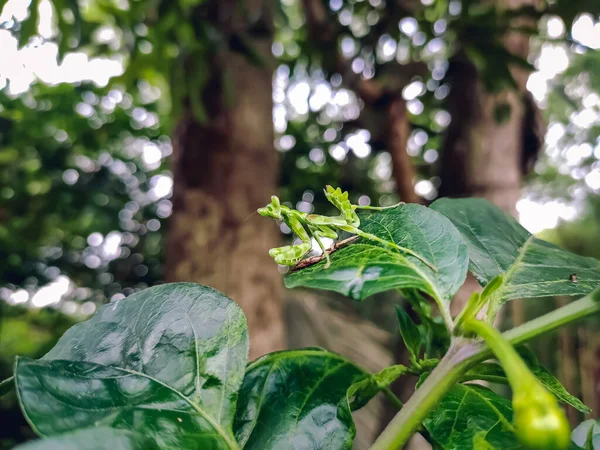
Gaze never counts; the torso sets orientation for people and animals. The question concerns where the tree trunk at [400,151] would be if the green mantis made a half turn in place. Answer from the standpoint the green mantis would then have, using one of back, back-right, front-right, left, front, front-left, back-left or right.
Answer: left

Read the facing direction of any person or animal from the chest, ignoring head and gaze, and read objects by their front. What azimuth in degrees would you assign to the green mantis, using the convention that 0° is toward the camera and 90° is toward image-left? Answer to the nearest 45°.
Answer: approximately 90°
